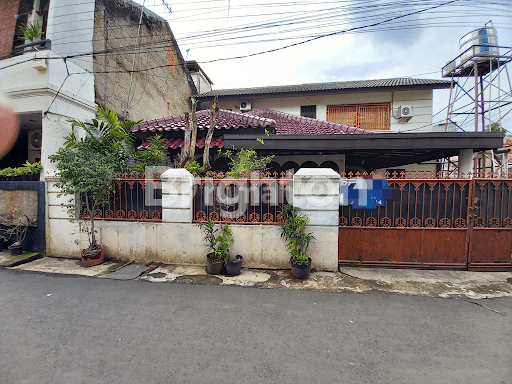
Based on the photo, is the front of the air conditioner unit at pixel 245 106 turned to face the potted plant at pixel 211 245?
yes

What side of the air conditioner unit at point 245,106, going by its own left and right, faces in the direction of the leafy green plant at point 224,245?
front

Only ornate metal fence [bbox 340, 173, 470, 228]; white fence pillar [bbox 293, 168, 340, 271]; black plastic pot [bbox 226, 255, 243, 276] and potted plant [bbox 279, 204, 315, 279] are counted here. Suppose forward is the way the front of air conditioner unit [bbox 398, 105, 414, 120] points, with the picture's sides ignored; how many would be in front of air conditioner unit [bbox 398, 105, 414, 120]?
4

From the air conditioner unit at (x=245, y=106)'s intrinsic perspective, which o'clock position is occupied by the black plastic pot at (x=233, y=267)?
The black plastic pot is roughly at 12 o'clock from the air conditioner unit.

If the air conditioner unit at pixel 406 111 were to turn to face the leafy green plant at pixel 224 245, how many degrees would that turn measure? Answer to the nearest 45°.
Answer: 0° — it already faces it

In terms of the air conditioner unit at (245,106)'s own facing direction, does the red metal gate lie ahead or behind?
ahead

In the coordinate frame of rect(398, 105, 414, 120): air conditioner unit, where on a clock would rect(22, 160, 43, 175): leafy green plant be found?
The leafy green plant is roughly at 1 o'clock from the air conditioner unit.

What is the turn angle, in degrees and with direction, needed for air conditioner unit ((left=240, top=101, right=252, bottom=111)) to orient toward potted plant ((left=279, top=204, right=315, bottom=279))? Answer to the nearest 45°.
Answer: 0° — it already faces it

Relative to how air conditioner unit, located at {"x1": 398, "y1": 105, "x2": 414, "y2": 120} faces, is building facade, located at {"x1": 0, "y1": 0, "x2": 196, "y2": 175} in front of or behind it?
in front

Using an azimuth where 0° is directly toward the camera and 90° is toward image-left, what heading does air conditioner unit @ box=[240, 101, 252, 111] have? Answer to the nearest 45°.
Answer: approximately 0°

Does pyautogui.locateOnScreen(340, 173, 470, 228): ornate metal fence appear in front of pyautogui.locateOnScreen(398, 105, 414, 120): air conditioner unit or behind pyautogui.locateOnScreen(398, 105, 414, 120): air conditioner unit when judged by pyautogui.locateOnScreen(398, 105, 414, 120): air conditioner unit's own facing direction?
in front

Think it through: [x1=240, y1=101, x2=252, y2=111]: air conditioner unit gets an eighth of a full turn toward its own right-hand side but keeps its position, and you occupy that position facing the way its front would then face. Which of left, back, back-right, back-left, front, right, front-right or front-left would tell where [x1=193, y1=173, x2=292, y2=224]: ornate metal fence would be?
front-left

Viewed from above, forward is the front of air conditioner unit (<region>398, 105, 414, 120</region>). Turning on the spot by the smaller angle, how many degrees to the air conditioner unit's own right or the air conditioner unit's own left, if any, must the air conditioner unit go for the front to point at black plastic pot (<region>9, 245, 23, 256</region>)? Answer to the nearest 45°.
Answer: approximately 45° to the air conditioner unit's own right

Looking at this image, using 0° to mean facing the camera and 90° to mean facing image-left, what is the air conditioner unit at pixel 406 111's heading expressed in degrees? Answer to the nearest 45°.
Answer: approximately 0°

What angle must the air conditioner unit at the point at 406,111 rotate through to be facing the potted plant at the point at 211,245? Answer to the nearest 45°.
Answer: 0° — it already faces it

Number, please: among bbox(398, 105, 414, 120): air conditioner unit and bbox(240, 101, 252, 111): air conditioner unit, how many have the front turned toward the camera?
2
